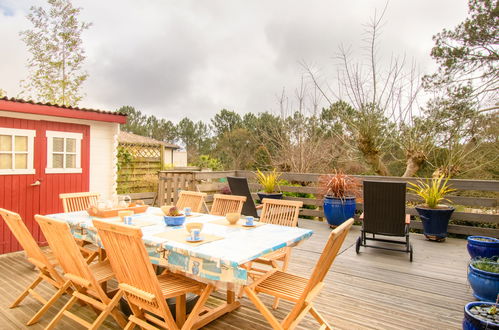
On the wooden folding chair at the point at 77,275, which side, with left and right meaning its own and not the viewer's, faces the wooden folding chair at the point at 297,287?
right

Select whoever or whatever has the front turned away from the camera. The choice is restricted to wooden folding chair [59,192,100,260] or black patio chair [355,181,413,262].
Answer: the black patio chair

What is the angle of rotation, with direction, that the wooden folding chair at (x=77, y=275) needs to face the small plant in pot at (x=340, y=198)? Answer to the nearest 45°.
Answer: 0° — it already faces it

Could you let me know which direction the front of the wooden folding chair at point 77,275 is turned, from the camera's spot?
facing away from the viewer and to the right of the viewer

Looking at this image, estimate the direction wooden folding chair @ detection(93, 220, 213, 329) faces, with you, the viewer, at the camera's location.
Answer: facing away from the viewer and to the right of the viewer

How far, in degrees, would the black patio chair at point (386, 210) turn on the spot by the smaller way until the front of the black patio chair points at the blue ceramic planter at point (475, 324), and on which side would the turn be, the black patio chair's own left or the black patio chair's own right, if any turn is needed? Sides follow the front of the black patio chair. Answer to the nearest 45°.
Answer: approximately 180°

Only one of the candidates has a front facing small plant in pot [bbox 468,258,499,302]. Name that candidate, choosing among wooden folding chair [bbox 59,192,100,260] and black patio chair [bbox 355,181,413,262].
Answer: the wooden folding chair

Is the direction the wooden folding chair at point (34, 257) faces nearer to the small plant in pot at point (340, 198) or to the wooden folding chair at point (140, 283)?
the small plant in pot

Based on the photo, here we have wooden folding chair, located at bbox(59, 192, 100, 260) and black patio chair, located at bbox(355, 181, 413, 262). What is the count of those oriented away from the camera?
1

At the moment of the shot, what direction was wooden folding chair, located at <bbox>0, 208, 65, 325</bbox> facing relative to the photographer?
facing away from the viewer and to the right of the viewer

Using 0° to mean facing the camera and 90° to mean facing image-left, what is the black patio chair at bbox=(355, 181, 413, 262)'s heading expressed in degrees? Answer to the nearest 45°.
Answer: approximately 180°
